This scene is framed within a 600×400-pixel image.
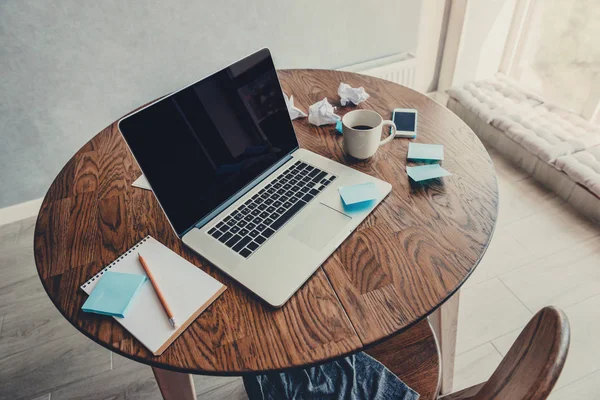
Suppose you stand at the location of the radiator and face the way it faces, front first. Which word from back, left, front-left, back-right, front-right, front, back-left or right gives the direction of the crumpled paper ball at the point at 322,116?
front-right

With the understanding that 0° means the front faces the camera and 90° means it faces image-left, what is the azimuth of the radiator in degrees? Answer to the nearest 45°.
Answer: approximately 315°

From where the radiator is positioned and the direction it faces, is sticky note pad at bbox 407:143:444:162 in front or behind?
in front

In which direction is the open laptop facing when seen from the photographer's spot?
facing the viewer and to the right of the viewer

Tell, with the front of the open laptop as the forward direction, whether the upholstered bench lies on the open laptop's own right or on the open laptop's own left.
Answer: on the open laptop's own left

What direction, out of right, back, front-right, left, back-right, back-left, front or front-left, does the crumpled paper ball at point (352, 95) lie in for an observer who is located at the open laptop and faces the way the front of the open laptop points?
left

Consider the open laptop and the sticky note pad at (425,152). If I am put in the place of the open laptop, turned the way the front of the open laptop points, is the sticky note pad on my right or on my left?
on my left

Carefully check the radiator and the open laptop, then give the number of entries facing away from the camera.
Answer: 0
